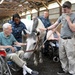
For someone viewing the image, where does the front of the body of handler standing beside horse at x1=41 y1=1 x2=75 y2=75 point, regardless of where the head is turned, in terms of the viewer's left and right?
facing the viewer and to the left of the viewer

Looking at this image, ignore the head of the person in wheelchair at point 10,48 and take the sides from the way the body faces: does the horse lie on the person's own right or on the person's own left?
on the person's own left

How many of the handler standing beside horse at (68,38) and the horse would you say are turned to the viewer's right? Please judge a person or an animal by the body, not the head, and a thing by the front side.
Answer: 0

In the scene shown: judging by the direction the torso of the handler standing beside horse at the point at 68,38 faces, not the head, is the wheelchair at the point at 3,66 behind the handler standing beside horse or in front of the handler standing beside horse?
in front

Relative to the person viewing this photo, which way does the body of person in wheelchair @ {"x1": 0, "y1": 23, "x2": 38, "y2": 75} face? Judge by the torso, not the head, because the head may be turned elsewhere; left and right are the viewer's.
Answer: facing the viewer and to the right of the viewer

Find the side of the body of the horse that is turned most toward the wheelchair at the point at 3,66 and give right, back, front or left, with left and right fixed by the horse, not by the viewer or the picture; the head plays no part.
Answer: front

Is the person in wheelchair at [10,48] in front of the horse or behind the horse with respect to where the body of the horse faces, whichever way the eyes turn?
in front

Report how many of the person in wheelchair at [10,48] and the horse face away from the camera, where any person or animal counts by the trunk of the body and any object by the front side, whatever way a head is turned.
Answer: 0
